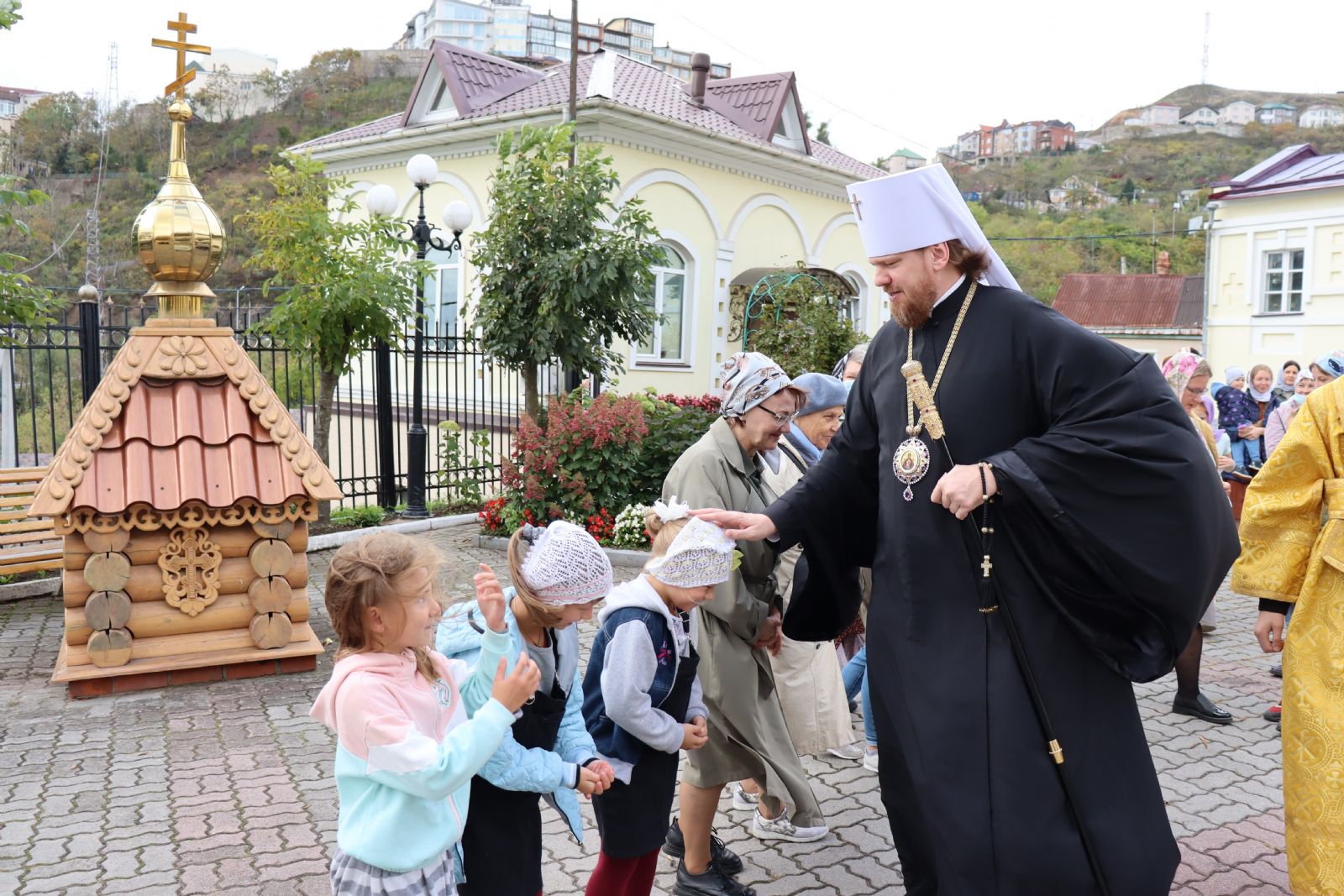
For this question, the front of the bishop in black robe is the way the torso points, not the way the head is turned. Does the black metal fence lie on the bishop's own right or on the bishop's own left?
on the bishop's own right

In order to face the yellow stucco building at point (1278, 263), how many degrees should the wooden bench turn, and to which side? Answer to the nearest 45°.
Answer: approximately 45° to its left

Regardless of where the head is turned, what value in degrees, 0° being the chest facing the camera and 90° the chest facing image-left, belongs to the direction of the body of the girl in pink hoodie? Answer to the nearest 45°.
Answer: approximately 270°

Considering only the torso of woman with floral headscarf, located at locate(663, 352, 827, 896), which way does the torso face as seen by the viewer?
to the viewer's right

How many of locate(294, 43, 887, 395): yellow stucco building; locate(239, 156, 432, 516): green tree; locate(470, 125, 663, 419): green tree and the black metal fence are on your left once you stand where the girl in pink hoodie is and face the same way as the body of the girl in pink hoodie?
4

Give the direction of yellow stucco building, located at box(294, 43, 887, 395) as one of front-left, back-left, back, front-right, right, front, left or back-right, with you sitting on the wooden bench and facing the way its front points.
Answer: left

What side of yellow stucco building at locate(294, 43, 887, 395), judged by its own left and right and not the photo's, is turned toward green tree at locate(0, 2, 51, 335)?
right

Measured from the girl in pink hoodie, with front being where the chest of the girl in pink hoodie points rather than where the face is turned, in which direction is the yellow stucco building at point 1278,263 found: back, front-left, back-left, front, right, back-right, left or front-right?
front-left

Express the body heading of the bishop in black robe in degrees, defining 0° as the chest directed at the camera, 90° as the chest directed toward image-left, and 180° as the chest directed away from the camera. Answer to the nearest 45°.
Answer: approximately 45°

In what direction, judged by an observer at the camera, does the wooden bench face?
facing the viewer and to the right of the viewer
